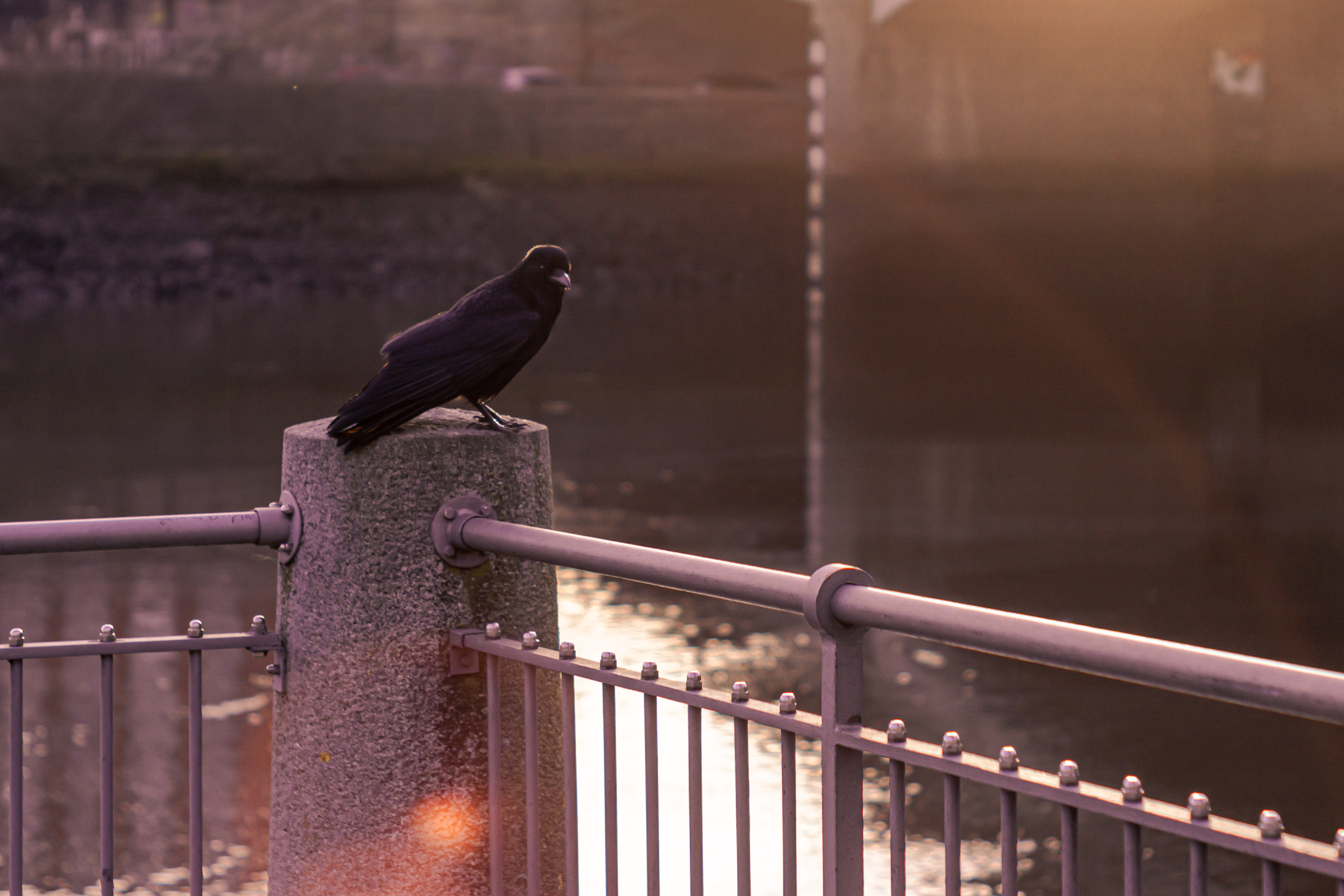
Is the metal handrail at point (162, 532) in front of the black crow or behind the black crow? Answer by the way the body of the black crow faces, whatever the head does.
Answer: behind

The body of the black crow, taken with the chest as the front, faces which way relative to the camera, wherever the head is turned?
to the viewer's right

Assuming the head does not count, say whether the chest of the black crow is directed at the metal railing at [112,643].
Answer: no

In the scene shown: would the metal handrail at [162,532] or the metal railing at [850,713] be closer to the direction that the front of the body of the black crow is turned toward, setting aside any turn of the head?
the metal railing
